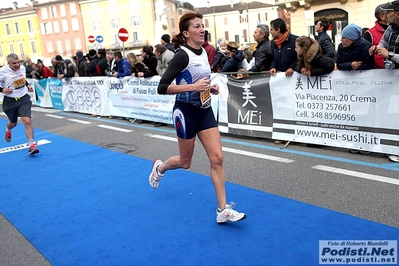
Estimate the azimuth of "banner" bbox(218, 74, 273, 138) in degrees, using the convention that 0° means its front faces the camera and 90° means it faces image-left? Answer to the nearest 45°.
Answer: approximately 0°

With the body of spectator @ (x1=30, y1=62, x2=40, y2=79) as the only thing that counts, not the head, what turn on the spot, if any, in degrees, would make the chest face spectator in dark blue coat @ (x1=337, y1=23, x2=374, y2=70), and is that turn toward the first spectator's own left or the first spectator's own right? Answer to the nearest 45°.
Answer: approximately 45° to the first spectator's own left

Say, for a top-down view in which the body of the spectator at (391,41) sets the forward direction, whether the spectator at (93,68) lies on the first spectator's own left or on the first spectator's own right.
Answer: on the first spectator's own right

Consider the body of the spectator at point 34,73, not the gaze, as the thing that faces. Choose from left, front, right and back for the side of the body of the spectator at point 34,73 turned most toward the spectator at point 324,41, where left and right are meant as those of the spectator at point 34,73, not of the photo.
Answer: left
